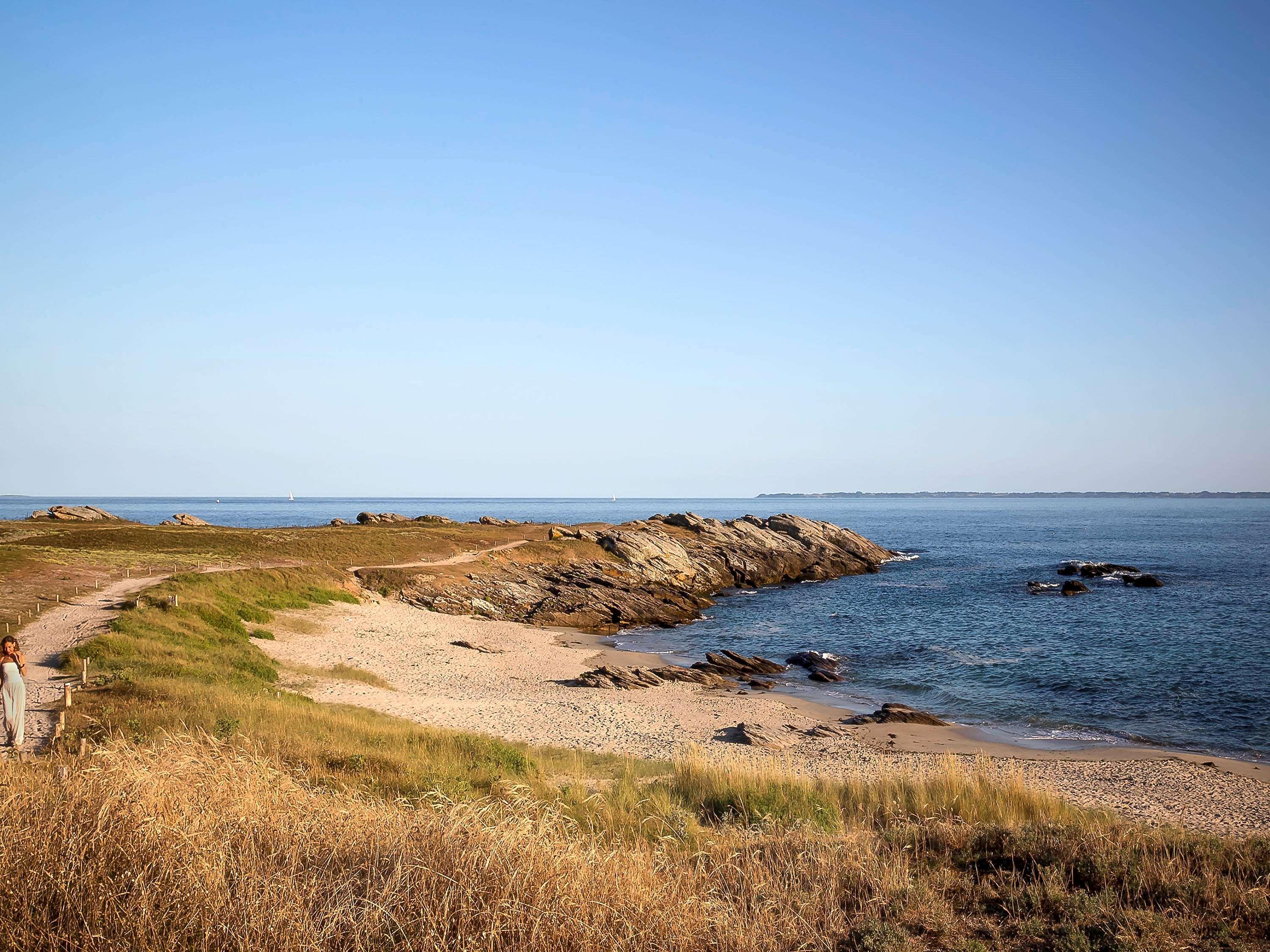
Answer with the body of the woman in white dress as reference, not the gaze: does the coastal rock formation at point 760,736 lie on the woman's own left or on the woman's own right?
on the woman's own left

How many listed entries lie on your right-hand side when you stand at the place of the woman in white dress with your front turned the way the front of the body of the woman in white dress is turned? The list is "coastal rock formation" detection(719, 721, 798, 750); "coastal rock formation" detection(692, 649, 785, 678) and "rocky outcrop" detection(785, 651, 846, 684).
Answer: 0

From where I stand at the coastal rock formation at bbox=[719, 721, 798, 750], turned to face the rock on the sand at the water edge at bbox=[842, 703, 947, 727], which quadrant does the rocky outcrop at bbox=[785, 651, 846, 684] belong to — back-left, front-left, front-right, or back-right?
front-left

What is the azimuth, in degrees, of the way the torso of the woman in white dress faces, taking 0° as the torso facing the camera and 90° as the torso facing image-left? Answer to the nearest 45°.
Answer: approximately 0°

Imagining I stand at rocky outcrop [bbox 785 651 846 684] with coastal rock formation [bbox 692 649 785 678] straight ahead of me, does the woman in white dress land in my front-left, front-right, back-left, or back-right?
front-left

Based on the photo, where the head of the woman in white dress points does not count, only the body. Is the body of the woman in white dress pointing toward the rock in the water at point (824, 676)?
no

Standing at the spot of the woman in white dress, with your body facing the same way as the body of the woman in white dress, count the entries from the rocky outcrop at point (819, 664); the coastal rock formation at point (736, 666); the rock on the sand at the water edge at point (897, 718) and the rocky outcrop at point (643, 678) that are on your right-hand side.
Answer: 0

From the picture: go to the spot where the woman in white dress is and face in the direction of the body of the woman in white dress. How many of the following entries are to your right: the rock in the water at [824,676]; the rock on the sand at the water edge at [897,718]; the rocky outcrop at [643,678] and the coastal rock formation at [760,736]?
0

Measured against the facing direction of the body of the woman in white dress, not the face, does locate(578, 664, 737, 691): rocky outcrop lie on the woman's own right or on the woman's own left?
on the woman's own left

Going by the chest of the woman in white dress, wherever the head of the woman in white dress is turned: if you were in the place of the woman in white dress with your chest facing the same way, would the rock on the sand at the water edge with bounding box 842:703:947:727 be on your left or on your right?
on your left

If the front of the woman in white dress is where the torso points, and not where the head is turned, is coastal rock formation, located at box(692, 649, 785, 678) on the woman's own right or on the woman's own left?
on the woman's own left

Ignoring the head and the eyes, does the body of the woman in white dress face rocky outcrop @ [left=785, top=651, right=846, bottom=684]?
no

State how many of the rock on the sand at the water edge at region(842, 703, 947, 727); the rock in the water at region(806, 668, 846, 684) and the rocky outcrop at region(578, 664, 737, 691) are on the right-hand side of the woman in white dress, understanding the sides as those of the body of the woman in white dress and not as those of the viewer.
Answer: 0

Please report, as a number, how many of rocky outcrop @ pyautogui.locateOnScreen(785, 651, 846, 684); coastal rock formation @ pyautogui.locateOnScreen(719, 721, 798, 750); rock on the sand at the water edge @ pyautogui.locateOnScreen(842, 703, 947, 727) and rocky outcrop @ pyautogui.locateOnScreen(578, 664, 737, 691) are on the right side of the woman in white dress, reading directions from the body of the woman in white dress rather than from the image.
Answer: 0
